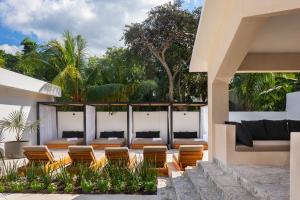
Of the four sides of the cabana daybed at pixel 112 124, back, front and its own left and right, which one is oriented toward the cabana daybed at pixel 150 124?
left

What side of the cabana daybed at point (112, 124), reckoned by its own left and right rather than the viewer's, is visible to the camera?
front

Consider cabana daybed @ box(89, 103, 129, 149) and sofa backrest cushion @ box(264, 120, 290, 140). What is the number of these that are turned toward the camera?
2

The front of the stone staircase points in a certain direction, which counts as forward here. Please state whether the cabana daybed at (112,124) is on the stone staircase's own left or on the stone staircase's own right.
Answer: on the stone staircase's own right

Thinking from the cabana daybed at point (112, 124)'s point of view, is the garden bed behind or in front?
in front

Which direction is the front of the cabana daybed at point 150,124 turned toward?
toward the camera
